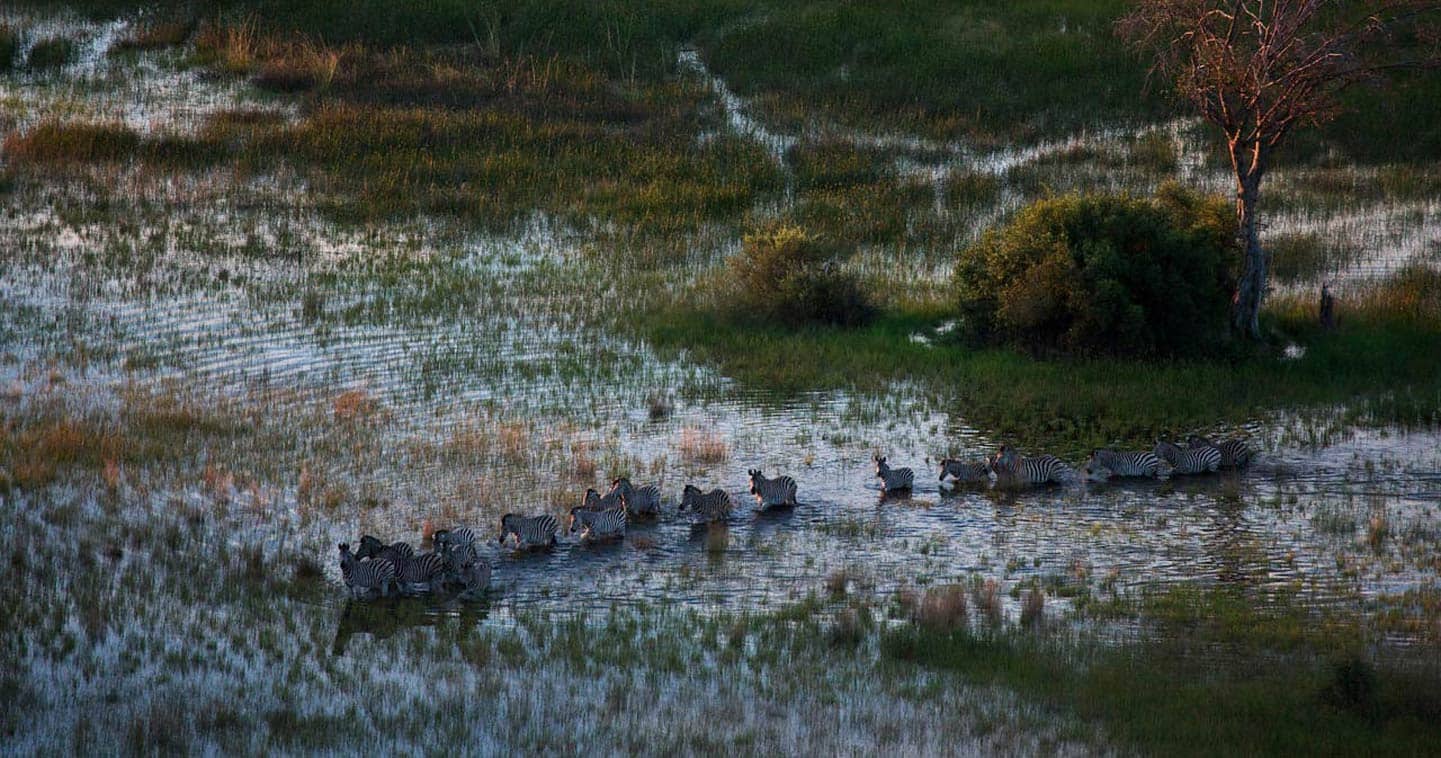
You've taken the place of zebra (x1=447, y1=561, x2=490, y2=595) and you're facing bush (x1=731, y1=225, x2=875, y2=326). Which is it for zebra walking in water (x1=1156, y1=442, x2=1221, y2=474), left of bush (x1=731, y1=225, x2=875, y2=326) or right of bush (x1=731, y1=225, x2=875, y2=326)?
right

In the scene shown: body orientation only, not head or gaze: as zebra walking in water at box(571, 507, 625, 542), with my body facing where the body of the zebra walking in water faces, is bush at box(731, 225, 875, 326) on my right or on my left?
on my right

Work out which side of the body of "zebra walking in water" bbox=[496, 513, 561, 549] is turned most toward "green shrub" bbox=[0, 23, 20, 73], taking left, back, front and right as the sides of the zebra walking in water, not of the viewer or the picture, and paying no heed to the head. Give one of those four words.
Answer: right

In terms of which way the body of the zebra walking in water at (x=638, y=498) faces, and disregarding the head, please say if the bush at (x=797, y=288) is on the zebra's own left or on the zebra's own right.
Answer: on the zebra's own right

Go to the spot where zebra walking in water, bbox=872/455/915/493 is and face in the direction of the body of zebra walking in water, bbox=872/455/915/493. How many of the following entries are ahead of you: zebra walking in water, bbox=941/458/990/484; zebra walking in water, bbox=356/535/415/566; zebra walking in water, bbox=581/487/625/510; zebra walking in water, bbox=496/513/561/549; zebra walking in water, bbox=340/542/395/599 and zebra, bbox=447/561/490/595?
5

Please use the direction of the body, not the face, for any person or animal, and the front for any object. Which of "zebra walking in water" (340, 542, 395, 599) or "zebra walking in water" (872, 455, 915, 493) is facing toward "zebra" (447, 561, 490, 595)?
"zebra walking in water" (872, 455, 915, 493)

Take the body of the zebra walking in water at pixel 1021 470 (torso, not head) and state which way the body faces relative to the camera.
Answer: to the viewer's left

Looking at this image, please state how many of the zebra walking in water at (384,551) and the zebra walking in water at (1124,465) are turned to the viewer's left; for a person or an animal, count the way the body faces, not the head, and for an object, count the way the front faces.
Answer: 2

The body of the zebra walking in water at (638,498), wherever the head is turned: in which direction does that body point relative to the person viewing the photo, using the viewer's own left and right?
facing to the left of the viewer

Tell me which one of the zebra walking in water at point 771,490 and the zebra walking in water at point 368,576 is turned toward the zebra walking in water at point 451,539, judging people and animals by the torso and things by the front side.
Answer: the zebra walking in water at point 771,490

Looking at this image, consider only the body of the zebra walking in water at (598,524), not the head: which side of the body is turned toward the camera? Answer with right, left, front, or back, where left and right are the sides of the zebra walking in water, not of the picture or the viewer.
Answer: left

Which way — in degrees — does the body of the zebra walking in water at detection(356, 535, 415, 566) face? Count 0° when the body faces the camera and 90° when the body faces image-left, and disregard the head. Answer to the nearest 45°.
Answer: approximately 90°

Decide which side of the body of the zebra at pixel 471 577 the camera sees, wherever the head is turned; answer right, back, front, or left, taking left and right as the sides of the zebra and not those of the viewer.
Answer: left

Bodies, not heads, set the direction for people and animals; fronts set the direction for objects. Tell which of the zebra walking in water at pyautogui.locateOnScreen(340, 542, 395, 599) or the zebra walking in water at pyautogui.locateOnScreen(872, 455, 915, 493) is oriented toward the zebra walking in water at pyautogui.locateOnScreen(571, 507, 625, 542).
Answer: the zebra walking in water at pyautogui.locateOnScreen(872, 455, 915, 493)
